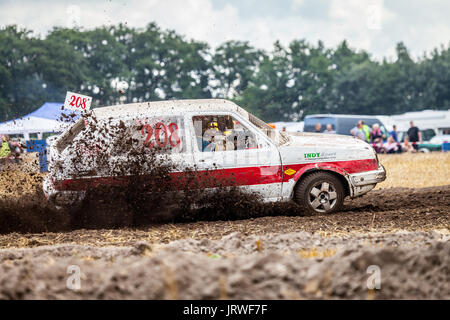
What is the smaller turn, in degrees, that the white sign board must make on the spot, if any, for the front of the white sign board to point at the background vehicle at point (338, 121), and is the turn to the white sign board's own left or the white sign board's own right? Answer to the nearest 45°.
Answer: approximately 135° to the white sign board's own left

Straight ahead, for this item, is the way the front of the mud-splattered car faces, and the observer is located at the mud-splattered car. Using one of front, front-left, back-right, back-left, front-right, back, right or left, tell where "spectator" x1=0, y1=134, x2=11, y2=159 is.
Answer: back-left

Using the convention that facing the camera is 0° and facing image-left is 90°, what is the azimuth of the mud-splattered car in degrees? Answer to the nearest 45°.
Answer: approximately 270°

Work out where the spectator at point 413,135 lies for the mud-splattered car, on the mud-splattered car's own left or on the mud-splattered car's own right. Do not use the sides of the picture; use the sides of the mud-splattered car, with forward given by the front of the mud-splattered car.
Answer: on the mud-splattered car's own left

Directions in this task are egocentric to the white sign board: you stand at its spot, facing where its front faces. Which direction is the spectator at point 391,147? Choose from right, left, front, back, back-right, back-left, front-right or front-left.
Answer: back-left

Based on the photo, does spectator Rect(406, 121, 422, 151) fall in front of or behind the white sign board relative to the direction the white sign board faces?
behind

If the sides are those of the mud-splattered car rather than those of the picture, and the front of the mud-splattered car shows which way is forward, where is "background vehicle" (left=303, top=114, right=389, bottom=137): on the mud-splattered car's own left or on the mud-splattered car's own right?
on the mud-splattered car's own left
